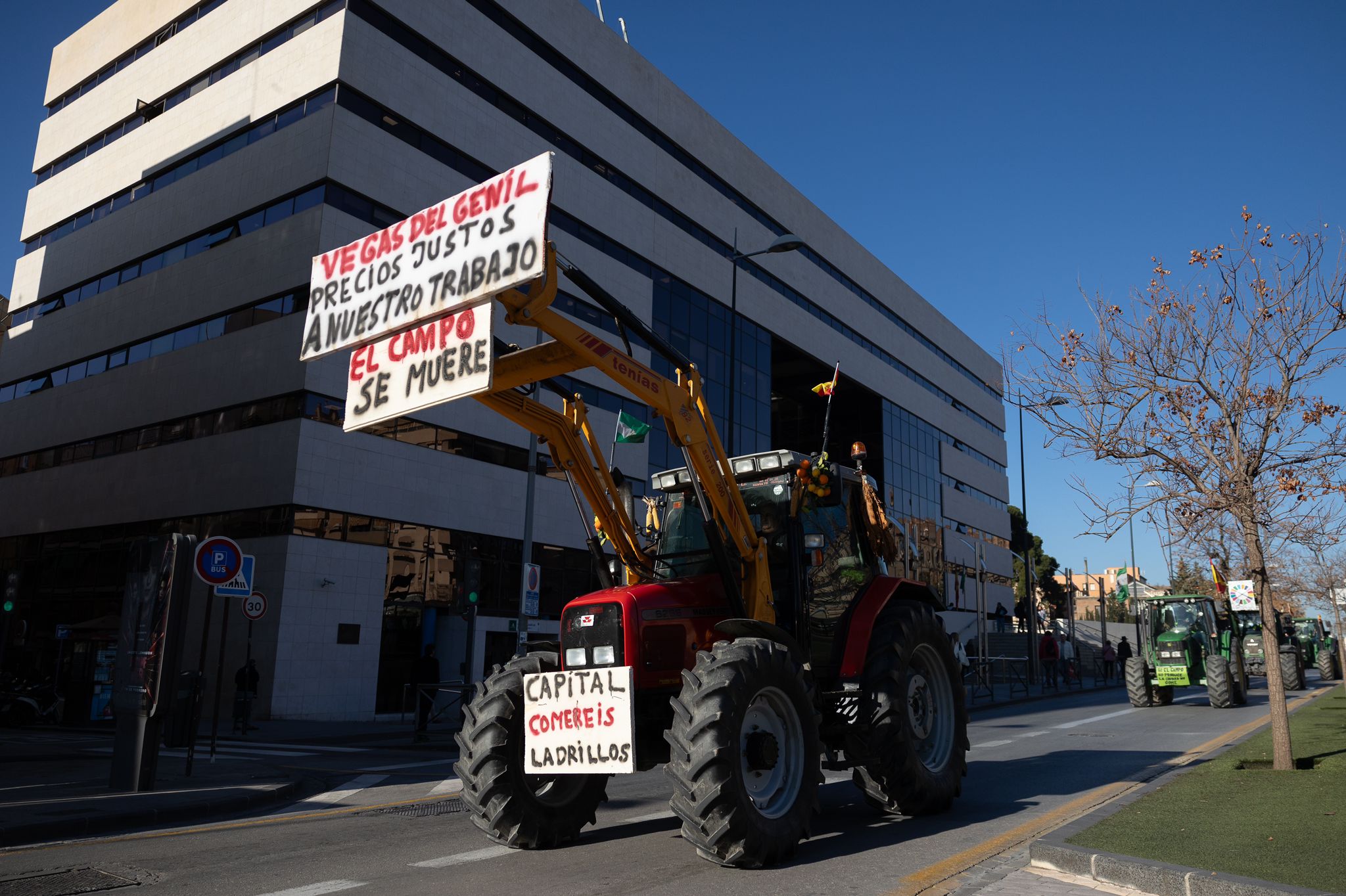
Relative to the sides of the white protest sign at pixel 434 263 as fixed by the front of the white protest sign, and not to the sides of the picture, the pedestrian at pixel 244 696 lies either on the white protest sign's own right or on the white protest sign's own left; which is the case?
on the white protest sign's own right

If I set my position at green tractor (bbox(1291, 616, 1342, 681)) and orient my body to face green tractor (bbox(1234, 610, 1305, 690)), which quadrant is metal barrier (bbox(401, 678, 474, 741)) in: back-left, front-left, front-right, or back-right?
front-right

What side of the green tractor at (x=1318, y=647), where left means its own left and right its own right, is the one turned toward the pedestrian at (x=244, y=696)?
front

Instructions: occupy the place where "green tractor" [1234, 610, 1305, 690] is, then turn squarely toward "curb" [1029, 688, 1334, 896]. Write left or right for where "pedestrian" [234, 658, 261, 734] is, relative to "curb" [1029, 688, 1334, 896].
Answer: right

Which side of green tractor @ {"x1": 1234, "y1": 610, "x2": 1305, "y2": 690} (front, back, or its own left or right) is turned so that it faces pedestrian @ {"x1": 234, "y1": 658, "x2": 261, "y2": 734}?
front

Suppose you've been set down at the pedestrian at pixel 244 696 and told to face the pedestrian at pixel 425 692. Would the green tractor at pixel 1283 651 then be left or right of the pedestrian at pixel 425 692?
left

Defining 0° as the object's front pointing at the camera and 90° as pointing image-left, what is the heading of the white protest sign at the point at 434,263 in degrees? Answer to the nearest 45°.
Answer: approximately 45°

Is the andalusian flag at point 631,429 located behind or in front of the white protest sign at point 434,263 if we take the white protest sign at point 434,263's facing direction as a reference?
behind

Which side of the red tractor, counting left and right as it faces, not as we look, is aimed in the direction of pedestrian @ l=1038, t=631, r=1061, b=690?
back

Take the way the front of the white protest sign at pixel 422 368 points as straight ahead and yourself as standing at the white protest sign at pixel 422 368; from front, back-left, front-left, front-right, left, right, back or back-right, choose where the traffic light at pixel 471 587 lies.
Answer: back-right

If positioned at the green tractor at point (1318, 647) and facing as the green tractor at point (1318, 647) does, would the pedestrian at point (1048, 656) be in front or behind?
in front

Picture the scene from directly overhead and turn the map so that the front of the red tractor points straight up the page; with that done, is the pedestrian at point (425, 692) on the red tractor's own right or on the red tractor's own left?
on the red tractor's own right

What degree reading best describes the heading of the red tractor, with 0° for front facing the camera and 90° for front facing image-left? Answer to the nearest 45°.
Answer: approximately 45°

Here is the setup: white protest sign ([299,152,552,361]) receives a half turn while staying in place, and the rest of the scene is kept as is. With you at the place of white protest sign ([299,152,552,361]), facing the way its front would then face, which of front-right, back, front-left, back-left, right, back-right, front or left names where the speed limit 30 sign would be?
front-left

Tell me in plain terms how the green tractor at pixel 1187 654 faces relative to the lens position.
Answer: facing the viewer

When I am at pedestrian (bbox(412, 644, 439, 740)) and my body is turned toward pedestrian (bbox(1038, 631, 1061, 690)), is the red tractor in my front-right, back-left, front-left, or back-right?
back-right

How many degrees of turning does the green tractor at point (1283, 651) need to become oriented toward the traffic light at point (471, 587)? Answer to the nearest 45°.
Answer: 0° — it already faces it

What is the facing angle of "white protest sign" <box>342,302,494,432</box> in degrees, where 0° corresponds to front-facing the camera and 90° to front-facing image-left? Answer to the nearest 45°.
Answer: approximately 45°

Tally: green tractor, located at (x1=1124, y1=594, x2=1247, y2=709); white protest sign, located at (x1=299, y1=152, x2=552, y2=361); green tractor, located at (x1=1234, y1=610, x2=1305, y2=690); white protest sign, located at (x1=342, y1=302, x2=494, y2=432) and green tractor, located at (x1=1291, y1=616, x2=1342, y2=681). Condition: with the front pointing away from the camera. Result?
0

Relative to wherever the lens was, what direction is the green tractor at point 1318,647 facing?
facing the viewer and to the left of the viewer

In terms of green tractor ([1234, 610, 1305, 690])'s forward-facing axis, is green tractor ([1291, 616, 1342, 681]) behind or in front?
behind
